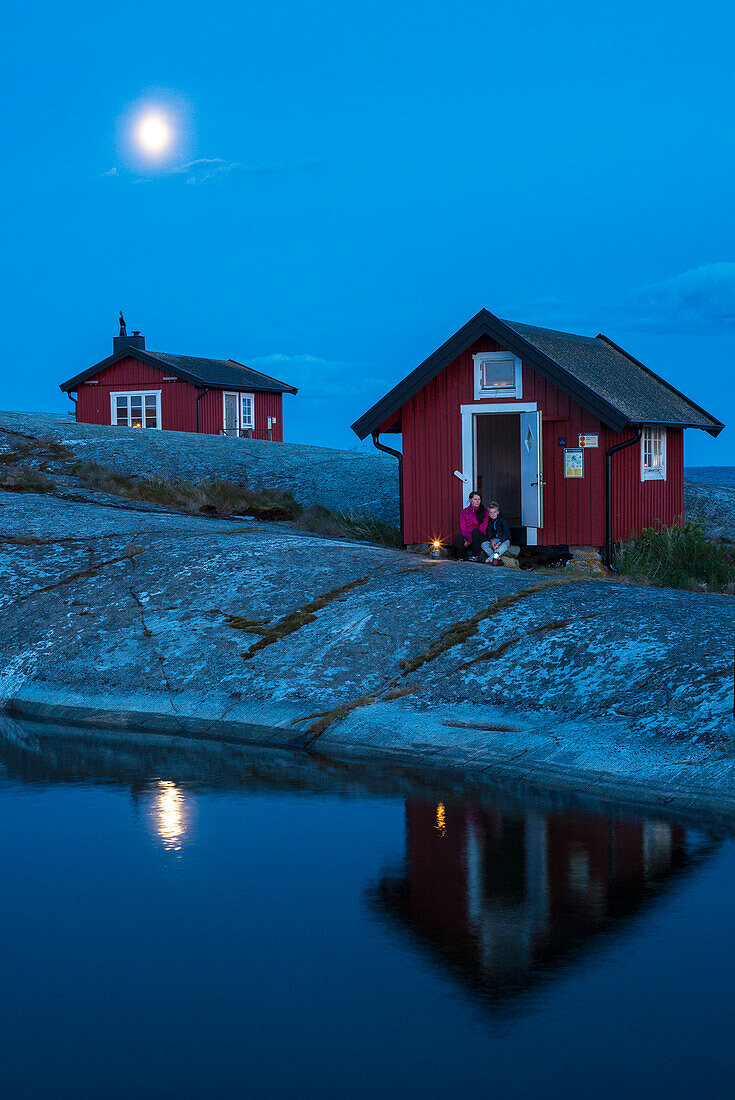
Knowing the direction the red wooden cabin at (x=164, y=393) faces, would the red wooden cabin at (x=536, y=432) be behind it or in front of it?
in front

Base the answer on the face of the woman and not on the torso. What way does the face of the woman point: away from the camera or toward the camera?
toward the camera

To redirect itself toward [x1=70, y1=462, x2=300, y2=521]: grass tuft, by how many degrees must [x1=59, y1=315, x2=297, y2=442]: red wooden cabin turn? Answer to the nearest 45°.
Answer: approximately 45° to its right

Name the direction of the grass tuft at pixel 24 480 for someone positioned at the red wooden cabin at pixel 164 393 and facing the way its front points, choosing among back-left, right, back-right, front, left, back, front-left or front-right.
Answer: front-right

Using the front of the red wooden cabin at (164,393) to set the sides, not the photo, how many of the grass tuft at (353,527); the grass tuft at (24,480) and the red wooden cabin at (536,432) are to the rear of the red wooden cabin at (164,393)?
0

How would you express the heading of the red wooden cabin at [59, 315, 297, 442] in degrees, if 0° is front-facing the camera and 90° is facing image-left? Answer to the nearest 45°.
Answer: approximately 315°

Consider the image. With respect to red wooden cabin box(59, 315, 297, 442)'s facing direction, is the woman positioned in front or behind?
in front

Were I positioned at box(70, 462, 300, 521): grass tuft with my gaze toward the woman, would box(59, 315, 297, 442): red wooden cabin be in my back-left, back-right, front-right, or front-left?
back-left

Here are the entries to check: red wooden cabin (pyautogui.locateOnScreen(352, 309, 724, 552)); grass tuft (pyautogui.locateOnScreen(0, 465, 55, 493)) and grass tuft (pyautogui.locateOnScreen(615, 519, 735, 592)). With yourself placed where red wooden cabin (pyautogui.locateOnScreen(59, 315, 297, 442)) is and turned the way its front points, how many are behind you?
0

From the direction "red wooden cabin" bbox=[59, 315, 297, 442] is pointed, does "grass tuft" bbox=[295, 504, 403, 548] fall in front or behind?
in front
